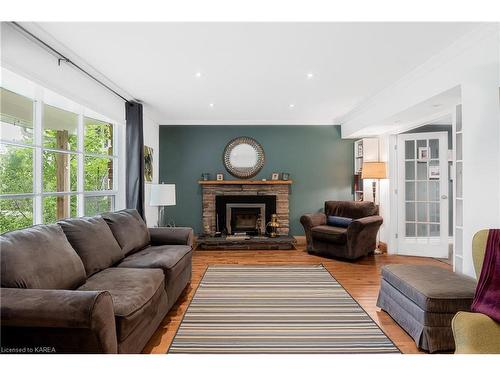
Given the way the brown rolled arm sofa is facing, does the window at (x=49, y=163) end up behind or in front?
behind

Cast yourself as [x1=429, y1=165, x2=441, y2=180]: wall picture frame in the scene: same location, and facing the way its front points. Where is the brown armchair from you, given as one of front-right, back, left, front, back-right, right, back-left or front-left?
front-right

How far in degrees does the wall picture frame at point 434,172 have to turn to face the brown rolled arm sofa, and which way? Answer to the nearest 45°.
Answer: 0° — it already faces it

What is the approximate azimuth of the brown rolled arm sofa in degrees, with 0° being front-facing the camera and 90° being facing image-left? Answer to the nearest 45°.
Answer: approximately 315°

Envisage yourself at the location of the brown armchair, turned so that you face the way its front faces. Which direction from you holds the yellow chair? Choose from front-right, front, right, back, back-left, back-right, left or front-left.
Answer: front-left

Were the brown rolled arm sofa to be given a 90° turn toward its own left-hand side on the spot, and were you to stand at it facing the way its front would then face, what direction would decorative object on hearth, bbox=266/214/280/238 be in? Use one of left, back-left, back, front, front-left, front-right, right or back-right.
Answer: front

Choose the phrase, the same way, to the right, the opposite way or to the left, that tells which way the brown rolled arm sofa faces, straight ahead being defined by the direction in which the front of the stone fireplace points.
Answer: to the left

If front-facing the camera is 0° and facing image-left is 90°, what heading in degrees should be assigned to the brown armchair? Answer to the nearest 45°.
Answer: approximately 45°

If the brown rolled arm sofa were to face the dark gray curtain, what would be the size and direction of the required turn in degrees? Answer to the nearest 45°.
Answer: approximately 135° to its left

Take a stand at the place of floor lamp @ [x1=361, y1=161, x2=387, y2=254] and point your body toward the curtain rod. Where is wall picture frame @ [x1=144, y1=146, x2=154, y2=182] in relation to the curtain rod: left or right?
right

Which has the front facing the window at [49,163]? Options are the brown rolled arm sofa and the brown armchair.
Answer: the brown armchair

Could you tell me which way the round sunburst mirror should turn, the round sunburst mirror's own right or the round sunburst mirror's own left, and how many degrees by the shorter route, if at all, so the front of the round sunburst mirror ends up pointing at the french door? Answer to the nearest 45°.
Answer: approximately 90° to the round sunburst mirror's own left

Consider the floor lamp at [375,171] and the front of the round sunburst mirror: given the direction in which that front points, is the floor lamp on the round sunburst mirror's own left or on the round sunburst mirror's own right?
on the round sunburst mirror's own left
